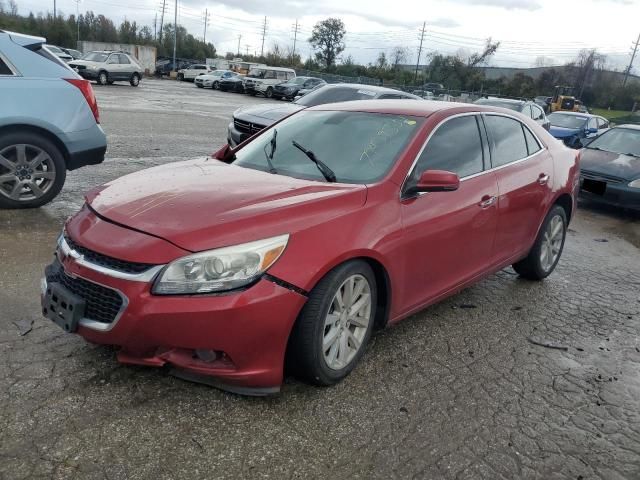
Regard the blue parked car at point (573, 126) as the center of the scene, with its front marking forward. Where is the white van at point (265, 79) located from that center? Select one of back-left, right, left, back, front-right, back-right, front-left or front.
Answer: right

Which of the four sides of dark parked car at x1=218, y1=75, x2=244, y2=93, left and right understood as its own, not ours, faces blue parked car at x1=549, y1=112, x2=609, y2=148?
left

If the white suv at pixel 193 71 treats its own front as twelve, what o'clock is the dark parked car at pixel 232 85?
The dark parked car is roughly at 10 o'clock from the white suv.

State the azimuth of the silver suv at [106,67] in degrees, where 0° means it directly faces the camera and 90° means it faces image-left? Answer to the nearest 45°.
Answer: approximately 45°

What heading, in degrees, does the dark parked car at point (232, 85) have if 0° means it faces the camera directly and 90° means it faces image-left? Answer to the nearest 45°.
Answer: approximately 45°

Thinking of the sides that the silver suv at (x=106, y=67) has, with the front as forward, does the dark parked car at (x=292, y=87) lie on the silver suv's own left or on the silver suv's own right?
on the silver suv's own left

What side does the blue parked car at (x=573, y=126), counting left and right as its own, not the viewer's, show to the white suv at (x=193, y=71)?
right

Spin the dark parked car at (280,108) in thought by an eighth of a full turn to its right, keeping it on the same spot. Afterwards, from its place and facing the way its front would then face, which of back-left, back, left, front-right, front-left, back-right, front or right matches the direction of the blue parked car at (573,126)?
back-right

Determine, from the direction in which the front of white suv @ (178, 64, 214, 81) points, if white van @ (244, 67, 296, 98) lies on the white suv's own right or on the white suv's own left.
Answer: on the white suv's own left

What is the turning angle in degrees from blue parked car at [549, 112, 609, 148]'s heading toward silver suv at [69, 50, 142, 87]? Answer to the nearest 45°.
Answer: approximately 45° to its right

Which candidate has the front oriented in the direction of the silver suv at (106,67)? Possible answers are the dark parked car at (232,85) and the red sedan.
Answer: the dark parked car

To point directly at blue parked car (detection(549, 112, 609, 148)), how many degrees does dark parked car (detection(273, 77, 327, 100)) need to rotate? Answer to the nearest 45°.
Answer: approximately 90° to its left
